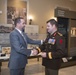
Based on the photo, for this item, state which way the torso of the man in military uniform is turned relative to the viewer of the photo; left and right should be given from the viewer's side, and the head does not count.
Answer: facing the viewer and to the left of the viewer

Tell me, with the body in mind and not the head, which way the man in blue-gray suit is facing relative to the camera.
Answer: to the viewer's right

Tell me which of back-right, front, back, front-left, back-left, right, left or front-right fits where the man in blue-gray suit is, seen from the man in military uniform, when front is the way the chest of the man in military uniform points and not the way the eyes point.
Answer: front-right

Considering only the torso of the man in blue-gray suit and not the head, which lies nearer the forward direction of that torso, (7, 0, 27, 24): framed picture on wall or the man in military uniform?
the man in military uniform

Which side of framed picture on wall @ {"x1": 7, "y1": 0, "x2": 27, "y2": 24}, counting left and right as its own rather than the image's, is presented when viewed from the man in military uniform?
front

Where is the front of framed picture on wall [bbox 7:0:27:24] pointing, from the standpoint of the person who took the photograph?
facing the viewer

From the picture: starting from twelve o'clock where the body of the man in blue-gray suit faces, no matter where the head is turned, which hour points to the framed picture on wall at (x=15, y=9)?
The framed picture on wall is roughly at 9 o'clock from the man in blue-gray suit.

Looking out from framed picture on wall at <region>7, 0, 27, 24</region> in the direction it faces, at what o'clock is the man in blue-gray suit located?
The man in blue-gray suit is roughly at 12 o'clock from the framed picture on wall.

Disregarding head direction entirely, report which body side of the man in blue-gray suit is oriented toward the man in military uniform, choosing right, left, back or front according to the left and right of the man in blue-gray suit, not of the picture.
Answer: front

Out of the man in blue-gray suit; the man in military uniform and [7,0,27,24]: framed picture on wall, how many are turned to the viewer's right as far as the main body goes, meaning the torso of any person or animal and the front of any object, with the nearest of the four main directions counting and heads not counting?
1

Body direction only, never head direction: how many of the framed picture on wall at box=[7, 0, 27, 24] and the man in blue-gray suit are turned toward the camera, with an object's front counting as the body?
1

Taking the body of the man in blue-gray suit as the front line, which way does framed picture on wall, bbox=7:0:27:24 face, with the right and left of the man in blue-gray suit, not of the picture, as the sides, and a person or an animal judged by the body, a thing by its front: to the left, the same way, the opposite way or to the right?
to the right
